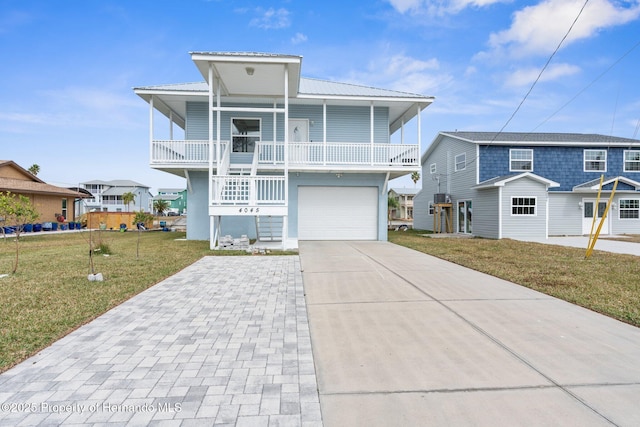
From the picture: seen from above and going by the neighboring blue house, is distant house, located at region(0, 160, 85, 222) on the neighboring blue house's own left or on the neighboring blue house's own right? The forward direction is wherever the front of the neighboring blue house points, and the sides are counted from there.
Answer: on the neighboring blue house's own right

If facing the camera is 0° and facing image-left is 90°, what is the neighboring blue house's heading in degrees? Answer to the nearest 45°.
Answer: approximately 315°
